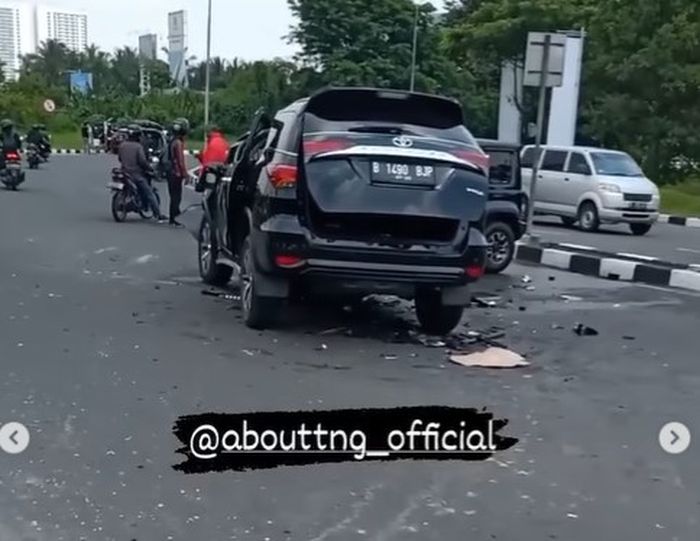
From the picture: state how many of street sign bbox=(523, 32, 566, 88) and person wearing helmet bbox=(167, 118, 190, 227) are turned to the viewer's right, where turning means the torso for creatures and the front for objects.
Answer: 1

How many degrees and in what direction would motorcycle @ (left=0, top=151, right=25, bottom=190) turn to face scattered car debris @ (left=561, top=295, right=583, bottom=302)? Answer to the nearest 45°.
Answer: approximately 180°

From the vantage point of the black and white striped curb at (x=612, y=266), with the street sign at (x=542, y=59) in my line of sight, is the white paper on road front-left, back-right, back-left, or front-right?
back-left

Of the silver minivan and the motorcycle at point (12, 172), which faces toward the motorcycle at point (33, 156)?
the motorcycle at point (12, 172)

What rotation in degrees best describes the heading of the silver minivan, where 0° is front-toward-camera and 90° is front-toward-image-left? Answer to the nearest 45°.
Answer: approximately 315°

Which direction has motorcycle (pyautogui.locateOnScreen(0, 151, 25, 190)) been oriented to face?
away from the camera

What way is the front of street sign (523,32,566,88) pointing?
away from the camera

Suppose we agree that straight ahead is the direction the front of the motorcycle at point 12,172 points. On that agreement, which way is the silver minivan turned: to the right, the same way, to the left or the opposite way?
the opposite way

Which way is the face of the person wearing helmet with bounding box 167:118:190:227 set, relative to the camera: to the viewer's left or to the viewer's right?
to the viewer's right

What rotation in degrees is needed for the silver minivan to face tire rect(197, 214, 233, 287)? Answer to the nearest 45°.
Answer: approximately 45° to its right

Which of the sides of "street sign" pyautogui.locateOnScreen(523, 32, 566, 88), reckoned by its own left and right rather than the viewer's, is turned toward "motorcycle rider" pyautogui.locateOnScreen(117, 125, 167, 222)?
left

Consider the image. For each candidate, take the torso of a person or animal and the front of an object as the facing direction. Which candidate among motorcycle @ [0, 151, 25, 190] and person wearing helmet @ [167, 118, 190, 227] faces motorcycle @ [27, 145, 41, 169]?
motorcycle @ [0, 151, 25, 190]
